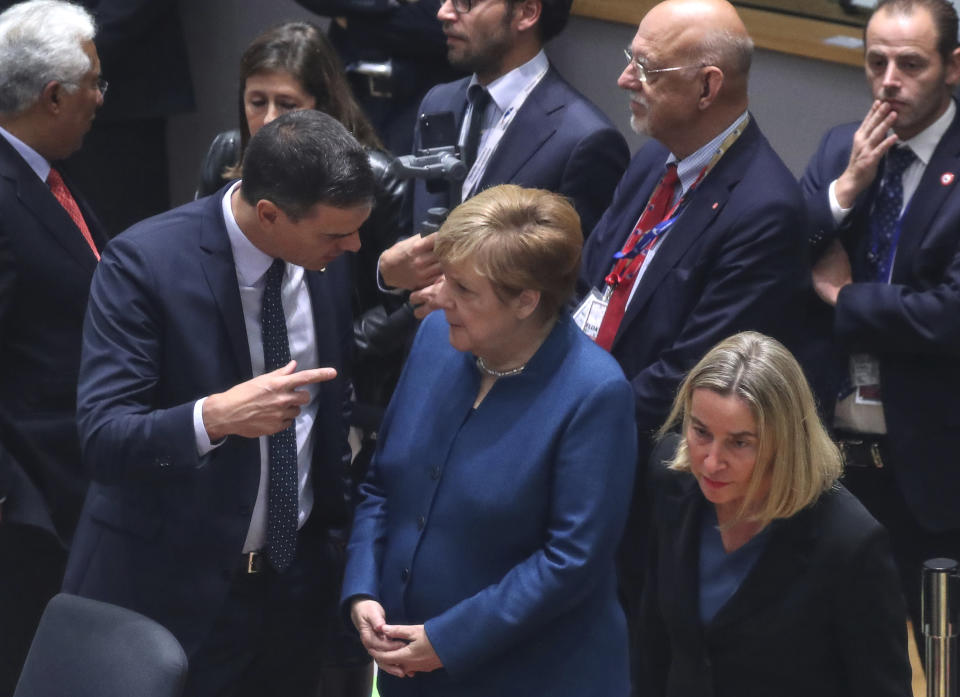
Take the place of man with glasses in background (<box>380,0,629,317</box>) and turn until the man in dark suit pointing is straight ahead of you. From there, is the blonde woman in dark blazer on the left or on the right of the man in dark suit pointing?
left

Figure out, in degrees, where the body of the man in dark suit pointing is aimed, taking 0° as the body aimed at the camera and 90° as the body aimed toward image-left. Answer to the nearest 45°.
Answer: approximately 315°

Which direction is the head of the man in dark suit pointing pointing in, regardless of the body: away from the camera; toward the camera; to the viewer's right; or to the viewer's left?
to the viewer's right

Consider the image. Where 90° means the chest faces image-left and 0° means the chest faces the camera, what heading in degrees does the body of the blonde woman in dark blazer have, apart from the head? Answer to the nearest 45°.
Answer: approximately 45°

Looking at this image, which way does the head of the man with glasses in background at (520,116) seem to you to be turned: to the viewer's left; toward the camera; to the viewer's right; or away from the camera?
to the viewer's left

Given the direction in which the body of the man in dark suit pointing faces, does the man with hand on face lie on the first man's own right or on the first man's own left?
on the first man's own left

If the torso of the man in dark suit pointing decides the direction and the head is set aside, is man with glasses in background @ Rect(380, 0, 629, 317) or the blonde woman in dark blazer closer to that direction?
the blonde woman in dark blazer

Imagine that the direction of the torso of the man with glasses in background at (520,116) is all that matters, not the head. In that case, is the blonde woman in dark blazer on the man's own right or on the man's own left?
on the man's own left

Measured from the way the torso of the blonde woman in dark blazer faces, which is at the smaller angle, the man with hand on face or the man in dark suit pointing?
the man in dark suit pointing

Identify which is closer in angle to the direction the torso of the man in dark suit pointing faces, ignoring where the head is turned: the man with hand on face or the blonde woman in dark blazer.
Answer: the blonde woman in dark blazer

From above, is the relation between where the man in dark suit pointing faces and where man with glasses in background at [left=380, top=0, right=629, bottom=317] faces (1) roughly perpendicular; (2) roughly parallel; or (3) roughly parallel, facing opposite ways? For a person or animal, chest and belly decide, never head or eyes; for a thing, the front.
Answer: roughly perpendicular

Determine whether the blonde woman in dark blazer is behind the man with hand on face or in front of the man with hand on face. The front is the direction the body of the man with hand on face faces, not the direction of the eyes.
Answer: in front

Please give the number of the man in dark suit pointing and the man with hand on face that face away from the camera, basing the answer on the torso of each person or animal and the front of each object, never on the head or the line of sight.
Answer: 0
